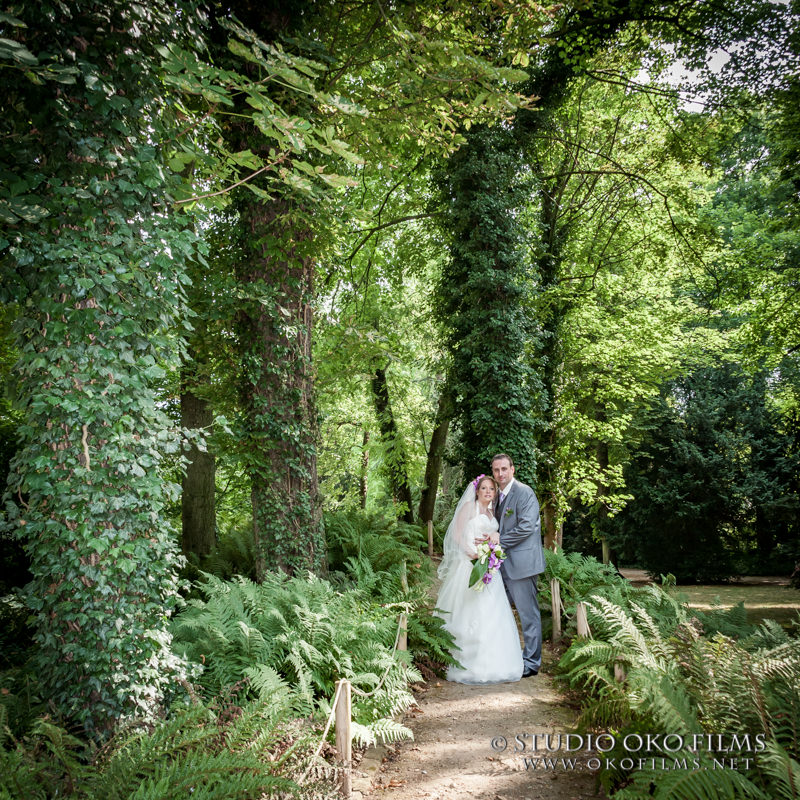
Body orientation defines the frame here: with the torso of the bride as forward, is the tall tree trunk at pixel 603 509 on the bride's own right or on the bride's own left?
on the bride's own left

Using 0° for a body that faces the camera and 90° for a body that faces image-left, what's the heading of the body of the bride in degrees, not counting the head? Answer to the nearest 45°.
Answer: approximately 315°

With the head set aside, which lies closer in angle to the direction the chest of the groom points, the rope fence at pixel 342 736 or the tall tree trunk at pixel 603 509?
the rope fence

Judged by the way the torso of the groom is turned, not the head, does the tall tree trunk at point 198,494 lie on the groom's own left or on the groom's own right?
on the groom's own right

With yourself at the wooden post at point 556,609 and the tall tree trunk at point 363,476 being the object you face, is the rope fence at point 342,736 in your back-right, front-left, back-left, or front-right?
back-left

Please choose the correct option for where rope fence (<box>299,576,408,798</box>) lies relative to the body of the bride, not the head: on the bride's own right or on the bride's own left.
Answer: on the bride's own right

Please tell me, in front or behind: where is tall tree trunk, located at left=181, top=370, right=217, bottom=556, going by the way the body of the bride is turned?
behind

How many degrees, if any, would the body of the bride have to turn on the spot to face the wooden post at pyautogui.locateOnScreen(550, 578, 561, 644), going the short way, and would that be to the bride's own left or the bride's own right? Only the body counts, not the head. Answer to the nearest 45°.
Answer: approximately 90° to the bride's own left
